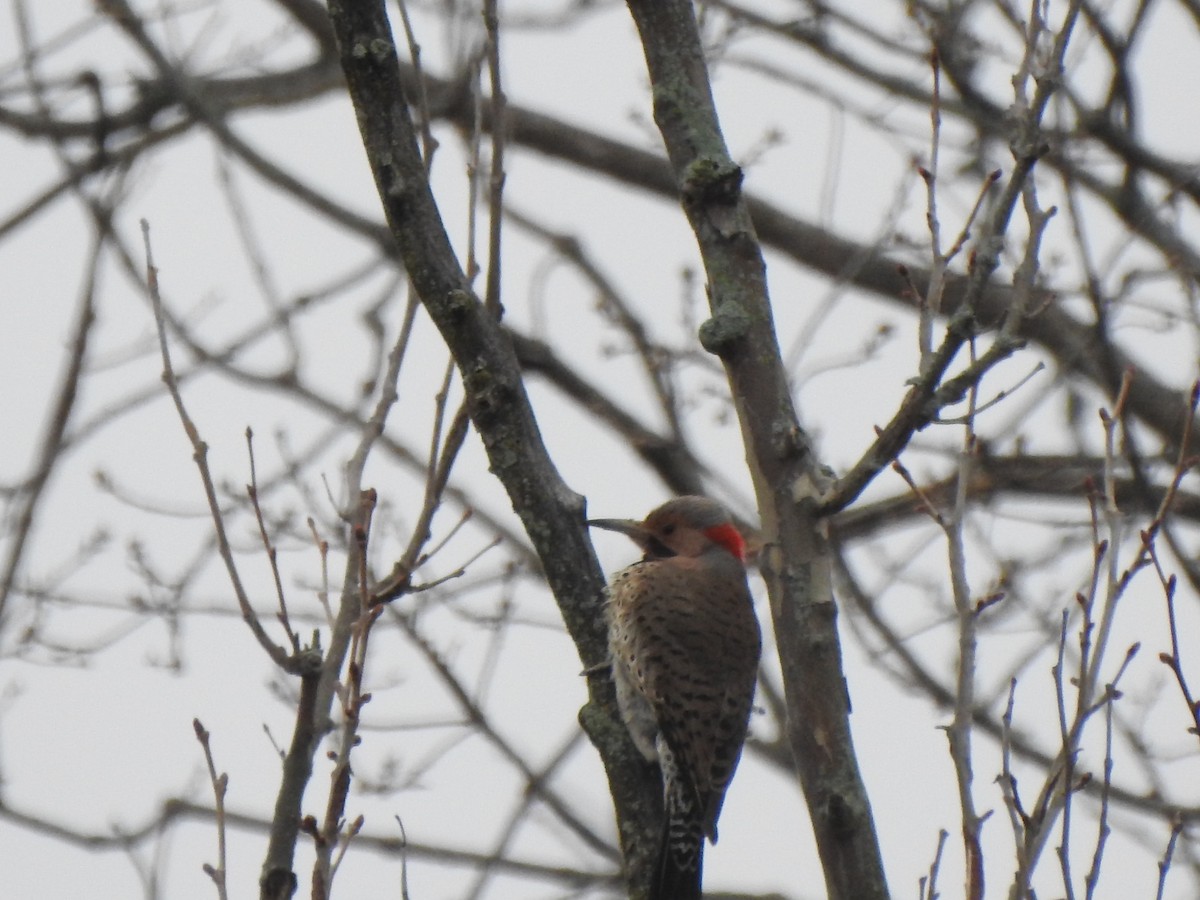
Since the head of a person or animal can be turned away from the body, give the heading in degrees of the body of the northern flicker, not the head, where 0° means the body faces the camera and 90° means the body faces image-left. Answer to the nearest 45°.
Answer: approximately 135°
